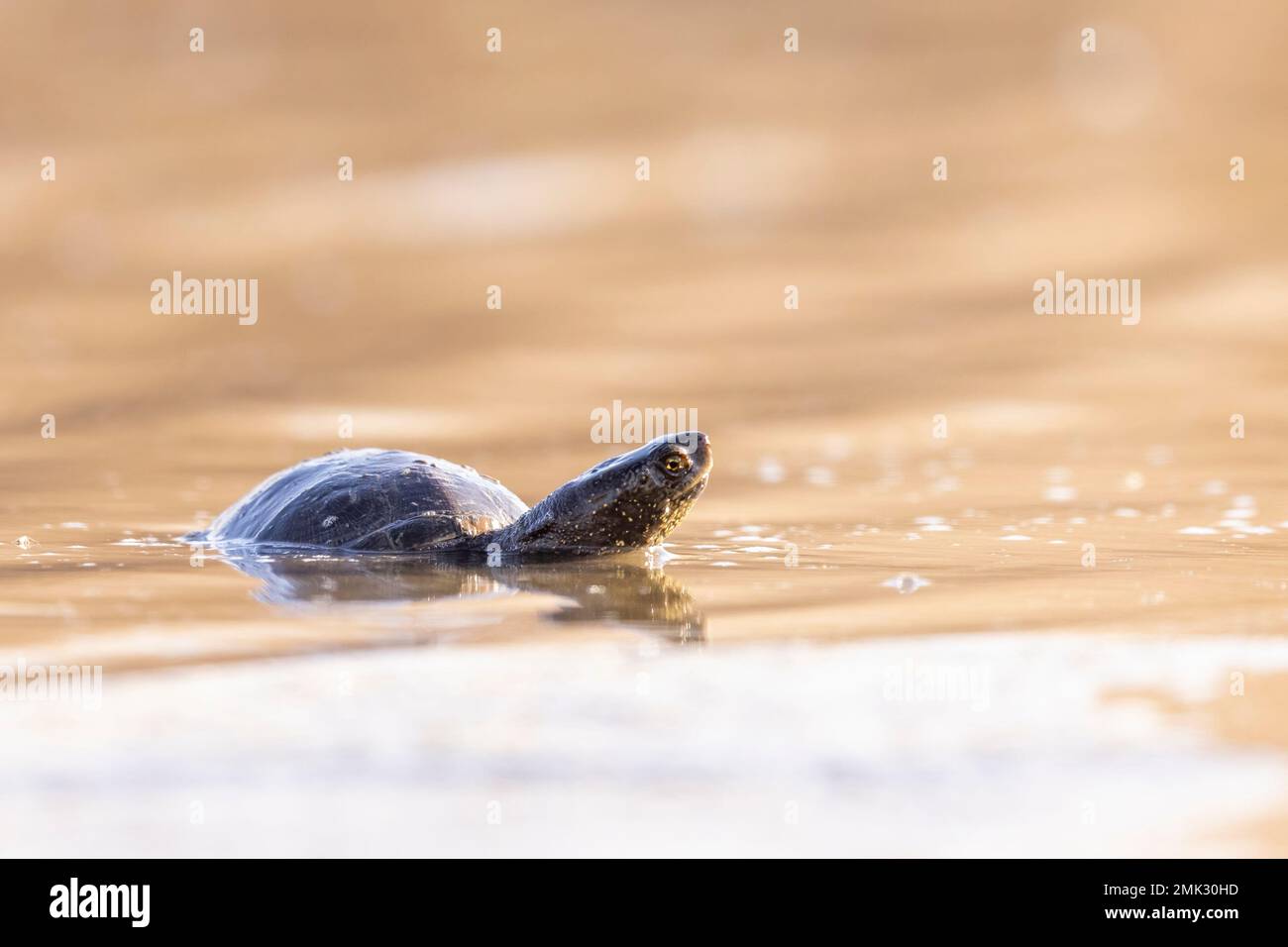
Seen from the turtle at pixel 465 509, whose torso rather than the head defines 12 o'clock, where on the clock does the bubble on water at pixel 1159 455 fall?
The bubble on water is roughly at 11 o'clock from the turtle.

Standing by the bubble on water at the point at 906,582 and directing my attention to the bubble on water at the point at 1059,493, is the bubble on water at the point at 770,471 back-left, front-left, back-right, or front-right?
front-left

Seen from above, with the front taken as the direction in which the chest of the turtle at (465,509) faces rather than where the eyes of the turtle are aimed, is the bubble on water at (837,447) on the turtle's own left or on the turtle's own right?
on the turtle's own left

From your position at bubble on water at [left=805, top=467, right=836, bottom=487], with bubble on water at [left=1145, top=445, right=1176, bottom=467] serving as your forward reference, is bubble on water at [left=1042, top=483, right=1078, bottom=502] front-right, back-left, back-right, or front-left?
front-right

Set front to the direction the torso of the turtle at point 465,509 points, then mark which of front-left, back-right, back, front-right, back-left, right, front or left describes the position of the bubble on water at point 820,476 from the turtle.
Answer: front-left

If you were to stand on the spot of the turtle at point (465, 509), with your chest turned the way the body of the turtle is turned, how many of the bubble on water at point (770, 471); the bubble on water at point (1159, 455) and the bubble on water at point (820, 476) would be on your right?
0

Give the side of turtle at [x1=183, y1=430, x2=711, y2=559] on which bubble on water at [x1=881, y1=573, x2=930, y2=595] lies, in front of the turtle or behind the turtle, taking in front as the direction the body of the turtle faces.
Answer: in front

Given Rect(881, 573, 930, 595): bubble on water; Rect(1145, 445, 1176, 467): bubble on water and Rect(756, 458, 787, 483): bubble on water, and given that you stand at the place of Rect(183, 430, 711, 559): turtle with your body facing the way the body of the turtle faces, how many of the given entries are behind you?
0

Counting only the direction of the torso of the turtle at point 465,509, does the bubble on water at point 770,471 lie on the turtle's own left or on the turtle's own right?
on the turtle's own left

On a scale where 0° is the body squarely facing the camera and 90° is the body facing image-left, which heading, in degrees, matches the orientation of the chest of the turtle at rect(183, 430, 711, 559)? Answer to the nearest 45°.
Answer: approximately 270°

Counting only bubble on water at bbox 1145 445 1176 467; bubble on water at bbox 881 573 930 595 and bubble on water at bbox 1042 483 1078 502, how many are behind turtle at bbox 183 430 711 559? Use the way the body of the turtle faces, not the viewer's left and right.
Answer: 0

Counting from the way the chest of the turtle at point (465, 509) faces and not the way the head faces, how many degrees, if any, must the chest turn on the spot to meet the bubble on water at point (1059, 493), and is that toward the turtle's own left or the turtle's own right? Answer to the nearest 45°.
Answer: approximately 45° to the turtle's own left
